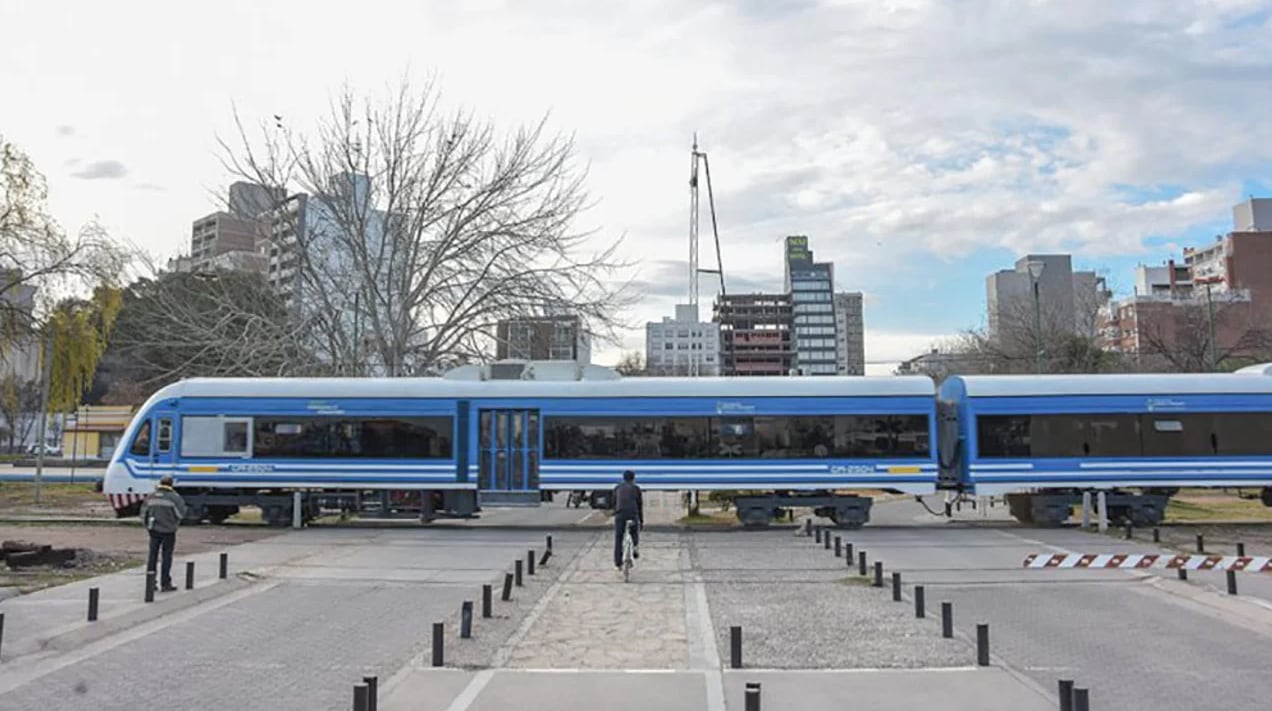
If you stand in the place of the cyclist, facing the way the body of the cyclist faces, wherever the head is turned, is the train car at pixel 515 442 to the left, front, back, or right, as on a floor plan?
front

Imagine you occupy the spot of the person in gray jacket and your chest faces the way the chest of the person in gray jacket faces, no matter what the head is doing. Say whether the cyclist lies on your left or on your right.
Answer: on your right

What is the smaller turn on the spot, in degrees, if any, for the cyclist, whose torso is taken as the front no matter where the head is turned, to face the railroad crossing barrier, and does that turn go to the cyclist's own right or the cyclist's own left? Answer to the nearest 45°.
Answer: approximately 135° to the cyclist's own right

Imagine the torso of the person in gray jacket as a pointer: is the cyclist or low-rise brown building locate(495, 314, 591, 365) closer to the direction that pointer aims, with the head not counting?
the low-rise brown building

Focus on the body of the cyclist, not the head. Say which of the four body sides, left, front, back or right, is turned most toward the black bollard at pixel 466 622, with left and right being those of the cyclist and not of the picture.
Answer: back

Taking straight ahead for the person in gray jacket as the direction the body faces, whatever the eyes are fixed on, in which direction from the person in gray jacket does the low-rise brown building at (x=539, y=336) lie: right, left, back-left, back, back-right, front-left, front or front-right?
front-right

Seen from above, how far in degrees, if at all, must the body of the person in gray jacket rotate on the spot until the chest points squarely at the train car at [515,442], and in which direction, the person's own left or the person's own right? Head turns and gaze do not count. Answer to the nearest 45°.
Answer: approximately 45° to the person's own right

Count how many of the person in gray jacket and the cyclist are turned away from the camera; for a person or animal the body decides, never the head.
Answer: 2

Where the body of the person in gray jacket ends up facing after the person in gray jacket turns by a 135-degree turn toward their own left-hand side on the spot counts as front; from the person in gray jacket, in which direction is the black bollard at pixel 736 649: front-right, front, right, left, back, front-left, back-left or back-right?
left

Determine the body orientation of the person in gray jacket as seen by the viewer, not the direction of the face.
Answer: away from the camera

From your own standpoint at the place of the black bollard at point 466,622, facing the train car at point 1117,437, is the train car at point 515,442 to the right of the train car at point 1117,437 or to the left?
left

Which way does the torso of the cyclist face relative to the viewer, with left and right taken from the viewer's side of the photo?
facing away from the viewer
